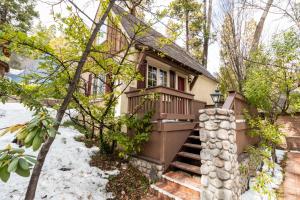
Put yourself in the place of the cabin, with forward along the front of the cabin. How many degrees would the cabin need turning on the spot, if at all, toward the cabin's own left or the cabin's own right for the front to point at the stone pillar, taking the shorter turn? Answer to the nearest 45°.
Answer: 0° — it already faces it
